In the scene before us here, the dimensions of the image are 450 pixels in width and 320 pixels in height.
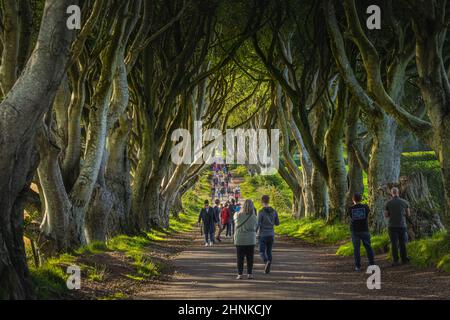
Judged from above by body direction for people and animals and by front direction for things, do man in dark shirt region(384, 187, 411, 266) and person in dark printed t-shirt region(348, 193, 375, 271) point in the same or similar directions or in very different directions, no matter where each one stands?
same or similar directions

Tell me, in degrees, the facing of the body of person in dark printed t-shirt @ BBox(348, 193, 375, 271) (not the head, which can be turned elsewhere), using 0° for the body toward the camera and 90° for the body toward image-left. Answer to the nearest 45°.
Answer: approximately 180°

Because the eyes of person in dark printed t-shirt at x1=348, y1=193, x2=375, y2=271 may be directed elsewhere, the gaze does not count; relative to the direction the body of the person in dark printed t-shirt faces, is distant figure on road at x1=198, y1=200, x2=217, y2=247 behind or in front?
in front

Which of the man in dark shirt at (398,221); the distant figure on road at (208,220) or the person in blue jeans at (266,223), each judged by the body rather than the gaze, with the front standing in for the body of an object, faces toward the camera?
the distant figure on road

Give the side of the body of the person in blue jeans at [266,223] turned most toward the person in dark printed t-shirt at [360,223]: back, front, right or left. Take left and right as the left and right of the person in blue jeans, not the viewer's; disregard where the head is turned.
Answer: right

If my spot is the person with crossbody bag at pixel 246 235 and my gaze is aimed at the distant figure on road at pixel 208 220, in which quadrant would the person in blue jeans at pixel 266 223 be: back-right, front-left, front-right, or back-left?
front-right

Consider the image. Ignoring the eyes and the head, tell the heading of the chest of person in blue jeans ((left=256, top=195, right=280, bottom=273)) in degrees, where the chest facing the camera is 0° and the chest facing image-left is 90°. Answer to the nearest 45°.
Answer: approximately 180°

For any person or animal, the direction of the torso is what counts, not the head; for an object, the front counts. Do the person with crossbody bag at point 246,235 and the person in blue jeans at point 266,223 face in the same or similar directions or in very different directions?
same or similar directions

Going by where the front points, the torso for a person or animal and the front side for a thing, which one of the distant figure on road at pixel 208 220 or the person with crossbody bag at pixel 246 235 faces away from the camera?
the person with crossbody bag

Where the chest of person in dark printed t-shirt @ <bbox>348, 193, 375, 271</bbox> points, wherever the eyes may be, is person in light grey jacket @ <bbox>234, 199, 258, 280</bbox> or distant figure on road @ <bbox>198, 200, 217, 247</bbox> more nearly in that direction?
the distant figure on road

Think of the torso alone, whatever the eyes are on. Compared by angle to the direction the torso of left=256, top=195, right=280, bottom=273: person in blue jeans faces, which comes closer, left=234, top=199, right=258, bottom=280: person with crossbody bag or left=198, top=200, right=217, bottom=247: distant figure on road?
the distant figure on road

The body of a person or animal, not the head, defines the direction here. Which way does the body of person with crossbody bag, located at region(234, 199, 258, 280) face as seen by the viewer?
away from the camera

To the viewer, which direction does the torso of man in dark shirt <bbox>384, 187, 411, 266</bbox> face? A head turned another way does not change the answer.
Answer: away from the camera

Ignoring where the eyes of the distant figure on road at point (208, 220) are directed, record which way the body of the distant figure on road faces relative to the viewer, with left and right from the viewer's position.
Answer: facing the viewer

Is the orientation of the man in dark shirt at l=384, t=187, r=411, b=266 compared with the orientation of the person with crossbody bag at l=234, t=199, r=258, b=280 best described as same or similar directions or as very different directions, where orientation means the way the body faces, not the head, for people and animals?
same or similar directions
